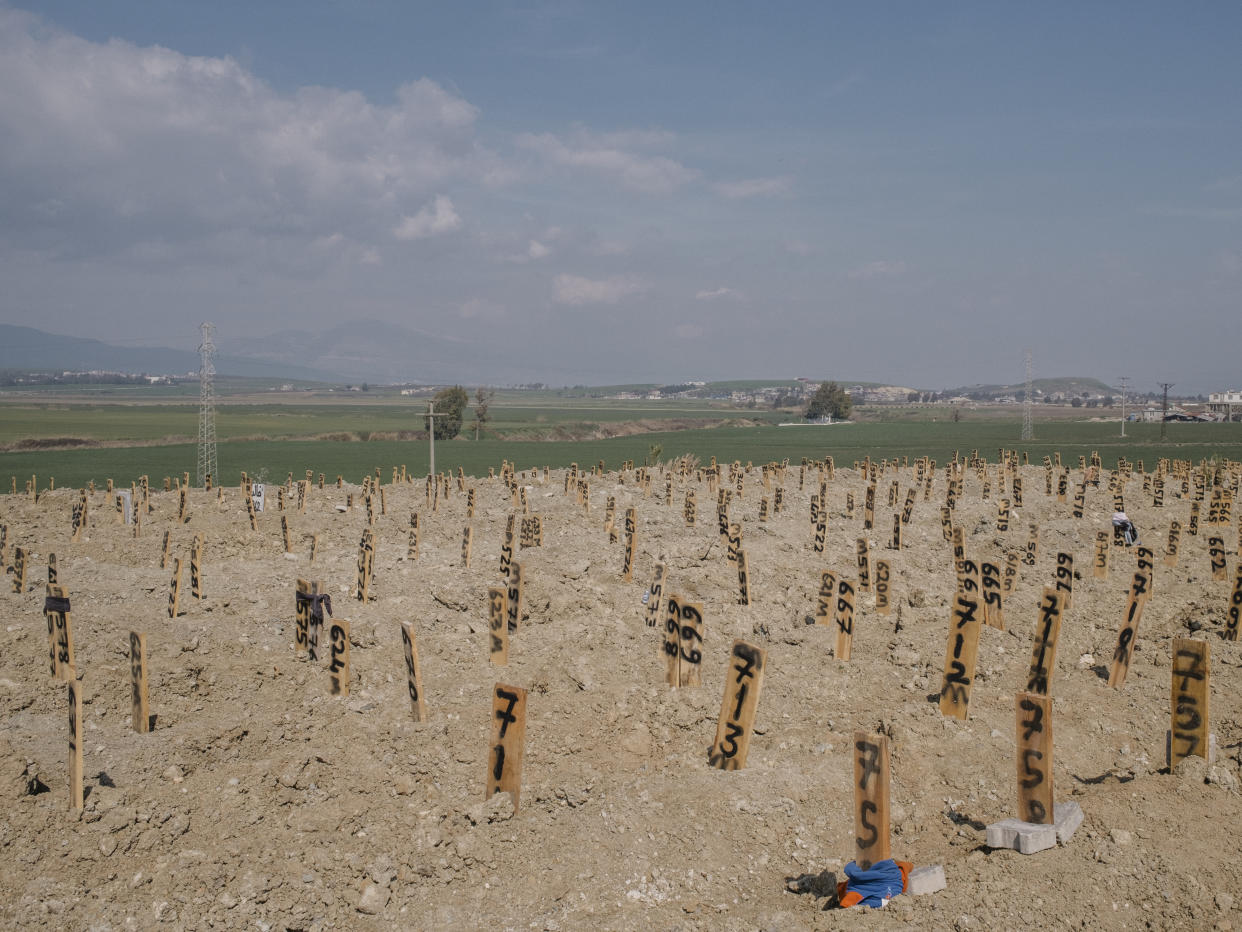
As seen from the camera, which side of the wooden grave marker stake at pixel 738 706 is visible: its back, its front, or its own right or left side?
front

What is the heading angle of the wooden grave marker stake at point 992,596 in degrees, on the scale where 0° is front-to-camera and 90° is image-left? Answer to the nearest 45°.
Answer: approximately 0°

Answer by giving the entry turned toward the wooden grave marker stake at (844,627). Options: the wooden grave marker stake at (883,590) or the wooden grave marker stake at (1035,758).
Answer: the wooden grave marker stake at (883,590)

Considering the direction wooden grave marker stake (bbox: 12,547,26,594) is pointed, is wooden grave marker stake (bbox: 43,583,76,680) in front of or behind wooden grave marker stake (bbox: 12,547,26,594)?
in front

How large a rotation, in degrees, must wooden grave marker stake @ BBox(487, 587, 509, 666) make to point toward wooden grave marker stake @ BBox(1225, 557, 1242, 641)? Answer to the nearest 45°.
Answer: approximately 90° to its left

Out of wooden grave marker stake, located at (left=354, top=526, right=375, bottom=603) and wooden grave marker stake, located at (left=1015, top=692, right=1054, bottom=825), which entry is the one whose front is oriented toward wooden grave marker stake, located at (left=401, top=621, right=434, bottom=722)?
wooden grave marker stake, located at (left=354, top=526, right=375, bottom=603)

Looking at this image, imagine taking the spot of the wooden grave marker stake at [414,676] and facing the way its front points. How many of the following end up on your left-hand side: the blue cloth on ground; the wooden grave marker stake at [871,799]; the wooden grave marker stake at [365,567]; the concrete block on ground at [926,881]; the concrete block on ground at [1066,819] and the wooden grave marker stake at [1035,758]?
5

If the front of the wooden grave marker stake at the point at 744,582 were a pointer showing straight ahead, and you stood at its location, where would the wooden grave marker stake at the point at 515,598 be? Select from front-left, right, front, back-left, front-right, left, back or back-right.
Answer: front-right

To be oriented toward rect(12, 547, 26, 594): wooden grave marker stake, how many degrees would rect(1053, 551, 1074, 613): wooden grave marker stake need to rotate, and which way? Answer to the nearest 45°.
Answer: approximately 90° to its right

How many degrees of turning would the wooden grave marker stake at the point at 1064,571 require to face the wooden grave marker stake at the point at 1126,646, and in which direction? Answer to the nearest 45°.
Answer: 0° — it already faces it

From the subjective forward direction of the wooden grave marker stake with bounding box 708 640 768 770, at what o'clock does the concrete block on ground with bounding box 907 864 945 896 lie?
The concrete block on ground is roughly at 11 o'clock from the wooden grave marker stake.

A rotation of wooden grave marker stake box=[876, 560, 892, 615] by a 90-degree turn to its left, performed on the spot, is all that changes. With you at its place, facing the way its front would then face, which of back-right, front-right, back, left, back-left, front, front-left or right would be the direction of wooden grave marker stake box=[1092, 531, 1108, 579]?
front-left

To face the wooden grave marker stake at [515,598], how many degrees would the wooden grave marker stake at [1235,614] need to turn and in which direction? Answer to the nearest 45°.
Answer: approximately 45° to its right

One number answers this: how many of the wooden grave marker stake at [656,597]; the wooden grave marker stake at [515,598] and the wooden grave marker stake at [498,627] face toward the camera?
3

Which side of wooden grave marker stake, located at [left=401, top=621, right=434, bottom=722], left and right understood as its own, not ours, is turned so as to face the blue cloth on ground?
left

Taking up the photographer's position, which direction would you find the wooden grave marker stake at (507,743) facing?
facing the viewer

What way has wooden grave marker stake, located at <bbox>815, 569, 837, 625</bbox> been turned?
toward the camera

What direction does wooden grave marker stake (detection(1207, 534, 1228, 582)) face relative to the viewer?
toward the camera

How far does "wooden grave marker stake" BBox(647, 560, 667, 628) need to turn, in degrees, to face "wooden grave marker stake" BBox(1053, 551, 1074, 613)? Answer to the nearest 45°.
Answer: approximately 90° to its left
